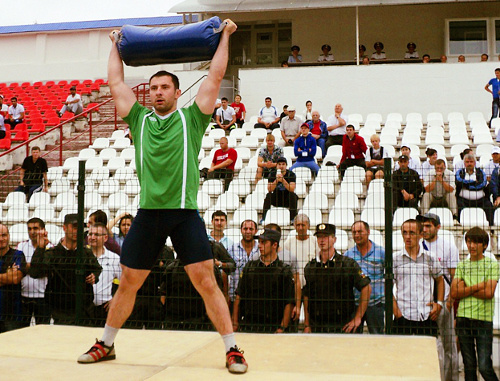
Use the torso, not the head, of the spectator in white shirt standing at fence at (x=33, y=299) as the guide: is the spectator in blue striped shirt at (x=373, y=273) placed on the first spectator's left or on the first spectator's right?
on the first spectator's left

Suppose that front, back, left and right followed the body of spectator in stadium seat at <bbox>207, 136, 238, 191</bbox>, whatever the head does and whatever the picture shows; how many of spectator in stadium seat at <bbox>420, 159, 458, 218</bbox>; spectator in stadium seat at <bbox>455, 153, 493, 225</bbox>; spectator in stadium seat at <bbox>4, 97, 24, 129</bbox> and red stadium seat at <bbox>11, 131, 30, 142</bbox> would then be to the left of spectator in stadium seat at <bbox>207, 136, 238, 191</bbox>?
2

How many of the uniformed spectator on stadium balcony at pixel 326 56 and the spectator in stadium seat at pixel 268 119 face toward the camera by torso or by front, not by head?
2

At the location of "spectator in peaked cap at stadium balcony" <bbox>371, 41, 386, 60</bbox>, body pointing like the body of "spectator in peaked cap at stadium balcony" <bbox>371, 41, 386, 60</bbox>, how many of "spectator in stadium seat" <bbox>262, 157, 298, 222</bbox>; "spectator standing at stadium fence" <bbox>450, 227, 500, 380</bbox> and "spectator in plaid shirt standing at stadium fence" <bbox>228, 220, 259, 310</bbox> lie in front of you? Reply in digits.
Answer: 3

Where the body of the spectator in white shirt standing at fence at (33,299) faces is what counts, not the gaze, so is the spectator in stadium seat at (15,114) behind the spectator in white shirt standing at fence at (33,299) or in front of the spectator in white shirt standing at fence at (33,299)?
behind

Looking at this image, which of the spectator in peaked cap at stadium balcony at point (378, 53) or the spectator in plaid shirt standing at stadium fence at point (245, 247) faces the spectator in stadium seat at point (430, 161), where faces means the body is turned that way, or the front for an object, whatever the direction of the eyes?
the spectator in peaked cap at stadium balcony at point (378, 53)

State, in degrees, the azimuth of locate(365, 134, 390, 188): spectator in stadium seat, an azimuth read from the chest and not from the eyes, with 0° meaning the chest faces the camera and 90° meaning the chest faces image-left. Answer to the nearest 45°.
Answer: approximately 0°

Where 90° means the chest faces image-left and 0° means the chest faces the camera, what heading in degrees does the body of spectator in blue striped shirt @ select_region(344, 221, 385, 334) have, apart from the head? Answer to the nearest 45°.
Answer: approximately 45°

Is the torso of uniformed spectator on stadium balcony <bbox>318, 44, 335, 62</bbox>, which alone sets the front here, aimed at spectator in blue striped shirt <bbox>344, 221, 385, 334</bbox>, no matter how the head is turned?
yes

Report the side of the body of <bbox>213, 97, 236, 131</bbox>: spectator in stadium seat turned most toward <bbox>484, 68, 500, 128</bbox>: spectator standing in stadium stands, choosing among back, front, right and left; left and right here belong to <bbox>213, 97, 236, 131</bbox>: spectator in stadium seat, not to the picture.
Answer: left
